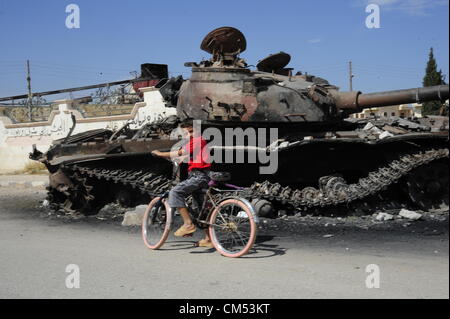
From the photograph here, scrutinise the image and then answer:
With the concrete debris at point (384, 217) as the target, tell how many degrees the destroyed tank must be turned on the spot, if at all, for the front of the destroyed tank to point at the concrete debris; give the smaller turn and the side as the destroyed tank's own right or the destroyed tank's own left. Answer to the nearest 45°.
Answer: approximately 45° to the destroyed tank's own right

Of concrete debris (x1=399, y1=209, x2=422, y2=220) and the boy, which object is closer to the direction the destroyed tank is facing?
the concrete debris

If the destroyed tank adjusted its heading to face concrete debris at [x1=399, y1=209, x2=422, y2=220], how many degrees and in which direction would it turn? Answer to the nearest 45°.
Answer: approximately 45° to its right

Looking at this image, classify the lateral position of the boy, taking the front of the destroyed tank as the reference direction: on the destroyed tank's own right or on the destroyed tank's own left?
on the destroyed tank's own right

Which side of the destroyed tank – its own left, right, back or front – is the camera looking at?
right
